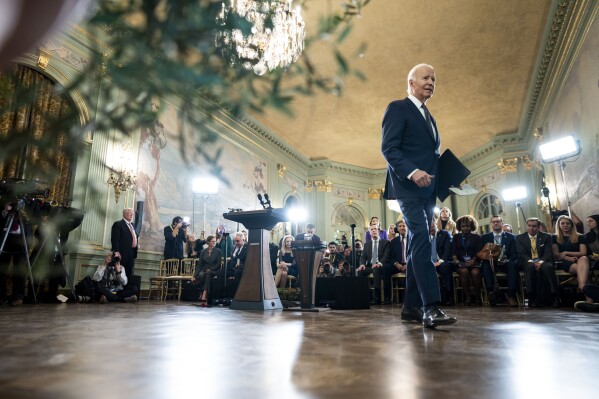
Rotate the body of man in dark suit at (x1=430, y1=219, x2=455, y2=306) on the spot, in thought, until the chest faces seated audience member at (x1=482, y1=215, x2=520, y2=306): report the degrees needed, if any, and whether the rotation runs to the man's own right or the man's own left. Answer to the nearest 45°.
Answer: approximately 135° to the man's own left

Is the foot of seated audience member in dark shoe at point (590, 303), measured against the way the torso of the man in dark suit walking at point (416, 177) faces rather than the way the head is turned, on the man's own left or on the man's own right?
on the man's own left

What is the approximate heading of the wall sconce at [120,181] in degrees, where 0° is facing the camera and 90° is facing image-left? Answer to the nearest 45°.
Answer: approximately 315°

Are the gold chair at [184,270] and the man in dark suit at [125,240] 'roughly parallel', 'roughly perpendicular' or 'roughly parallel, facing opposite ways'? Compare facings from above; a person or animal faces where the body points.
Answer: roughly perpendicular

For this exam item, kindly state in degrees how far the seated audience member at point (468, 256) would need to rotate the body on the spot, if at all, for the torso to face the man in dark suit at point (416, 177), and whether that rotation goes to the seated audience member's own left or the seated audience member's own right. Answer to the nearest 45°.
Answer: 0° — they already face them

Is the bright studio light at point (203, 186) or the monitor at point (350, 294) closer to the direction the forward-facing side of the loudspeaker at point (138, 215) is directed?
the monitor

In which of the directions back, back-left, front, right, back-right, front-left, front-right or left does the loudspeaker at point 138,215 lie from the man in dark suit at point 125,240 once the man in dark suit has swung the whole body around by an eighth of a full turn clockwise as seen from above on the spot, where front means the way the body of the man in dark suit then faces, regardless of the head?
back
